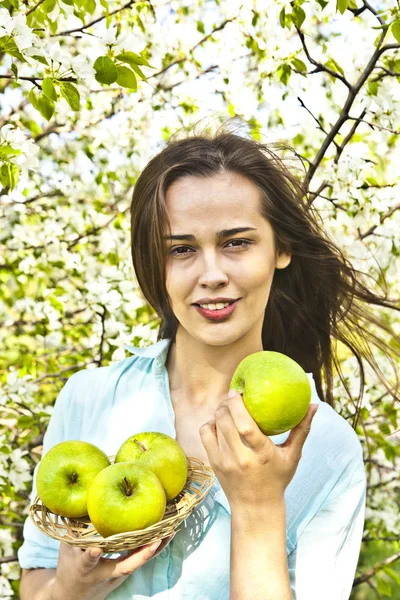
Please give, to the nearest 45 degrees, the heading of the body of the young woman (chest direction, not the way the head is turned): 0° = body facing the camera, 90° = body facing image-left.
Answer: approximately 0°
